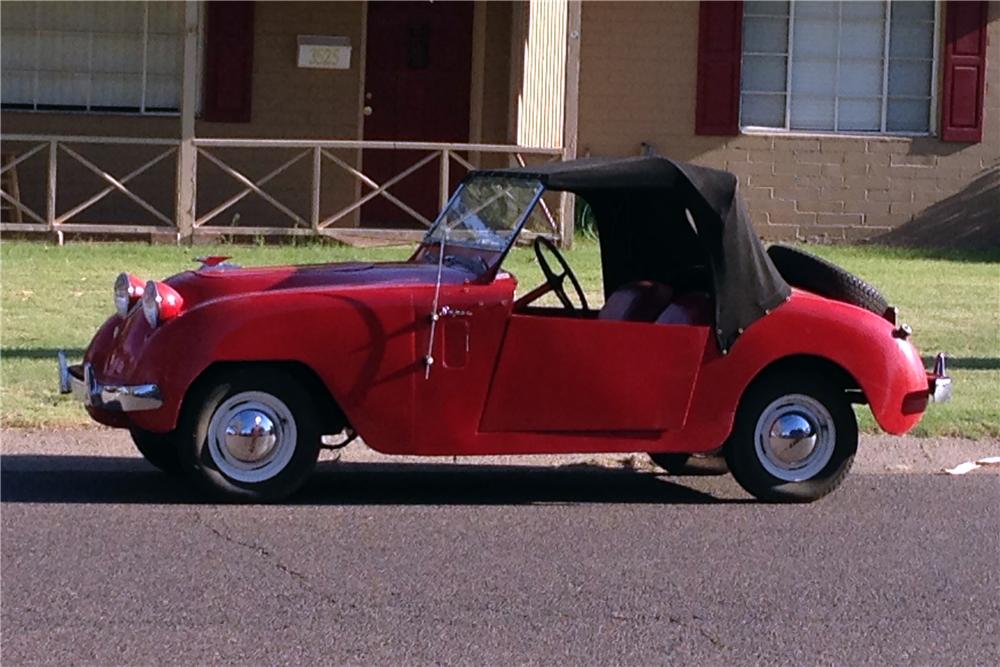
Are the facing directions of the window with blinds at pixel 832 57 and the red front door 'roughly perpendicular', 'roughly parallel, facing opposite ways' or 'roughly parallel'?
roughly parallel

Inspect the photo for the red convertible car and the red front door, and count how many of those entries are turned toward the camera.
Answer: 1

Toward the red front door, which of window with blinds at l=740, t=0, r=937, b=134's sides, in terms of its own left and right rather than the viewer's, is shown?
right

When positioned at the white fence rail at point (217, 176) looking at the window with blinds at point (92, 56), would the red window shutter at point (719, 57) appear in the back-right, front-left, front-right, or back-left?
back-right

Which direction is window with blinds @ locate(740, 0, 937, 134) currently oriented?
toward the camera

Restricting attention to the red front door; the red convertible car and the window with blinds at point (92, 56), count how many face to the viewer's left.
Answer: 1

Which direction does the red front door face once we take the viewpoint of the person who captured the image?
facing the viewer

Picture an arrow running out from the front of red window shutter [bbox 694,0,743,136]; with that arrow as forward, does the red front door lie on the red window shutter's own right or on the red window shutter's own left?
on the red window shutter's own right

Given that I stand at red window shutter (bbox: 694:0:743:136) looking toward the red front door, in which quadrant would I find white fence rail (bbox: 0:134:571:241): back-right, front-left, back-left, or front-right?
front-left

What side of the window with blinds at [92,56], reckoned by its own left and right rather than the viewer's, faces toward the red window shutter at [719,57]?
left

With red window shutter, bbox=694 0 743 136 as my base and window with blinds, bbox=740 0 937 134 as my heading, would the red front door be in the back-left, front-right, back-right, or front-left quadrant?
back-left

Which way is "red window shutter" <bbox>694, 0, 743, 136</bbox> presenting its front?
toward the camera

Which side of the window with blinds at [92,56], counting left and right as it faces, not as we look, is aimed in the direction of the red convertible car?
front

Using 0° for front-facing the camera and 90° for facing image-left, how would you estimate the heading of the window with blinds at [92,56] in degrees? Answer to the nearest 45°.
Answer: approximately 0°

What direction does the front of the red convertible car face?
to the viewer's left

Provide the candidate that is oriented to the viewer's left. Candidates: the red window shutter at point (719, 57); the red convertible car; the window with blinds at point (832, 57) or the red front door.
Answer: the red convertible car

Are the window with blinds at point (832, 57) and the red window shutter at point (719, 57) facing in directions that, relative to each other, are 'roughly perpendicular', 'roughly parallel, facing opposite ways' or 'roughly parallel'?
roughly parallel

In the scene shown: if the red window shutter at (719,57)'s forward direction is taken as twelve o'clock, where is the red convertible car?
The red convertible car is roughly at 12 o'clock from the red window shutter.

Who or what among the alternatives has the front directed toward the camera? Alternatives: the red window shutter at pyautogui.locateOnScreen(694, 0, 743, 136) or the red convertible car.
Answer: the red window shutter

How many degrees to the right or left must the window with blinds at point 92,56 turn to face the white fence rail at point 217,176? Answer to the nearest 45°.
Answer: approximately 45° to its left

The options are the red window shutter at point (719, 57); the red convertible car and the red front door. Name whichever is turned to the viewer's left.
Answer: the red convertible car
